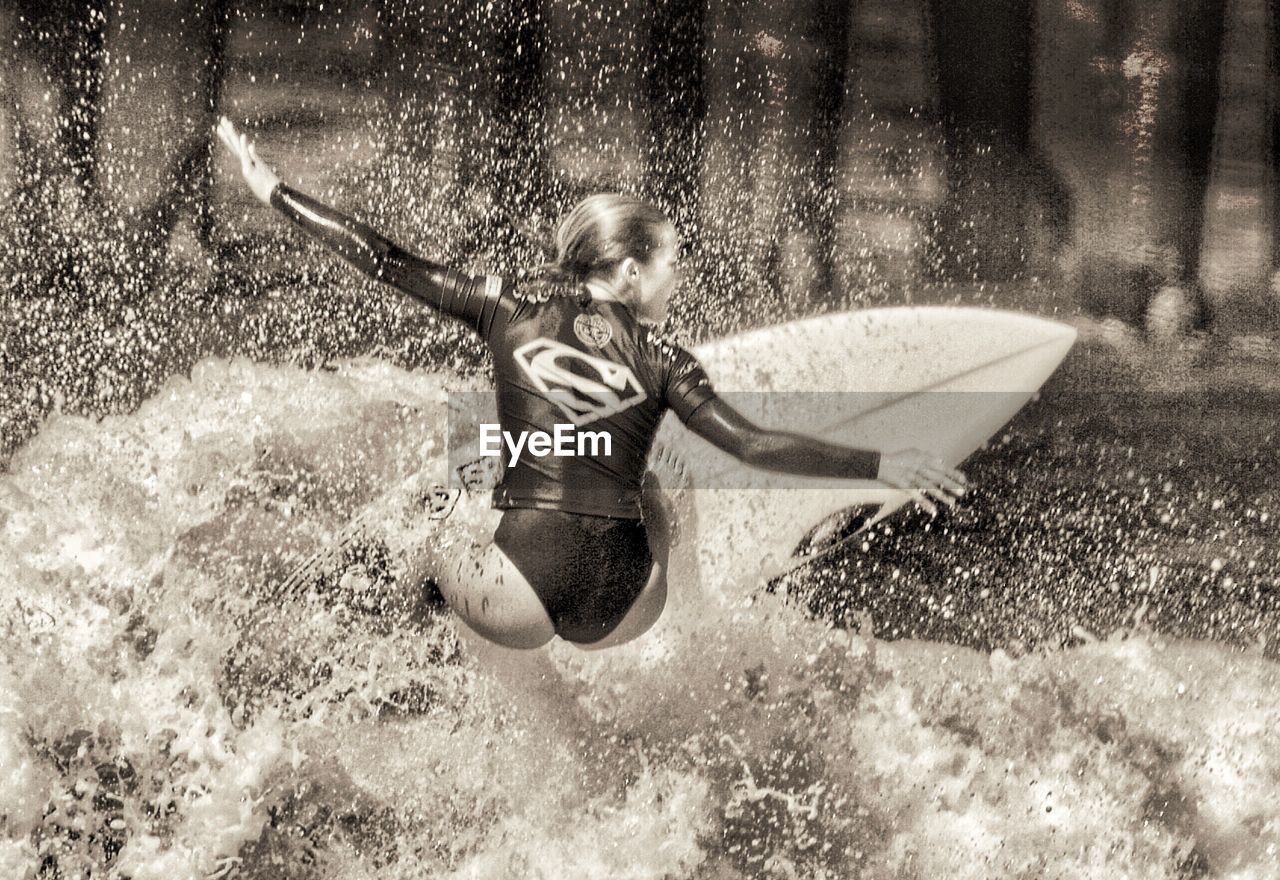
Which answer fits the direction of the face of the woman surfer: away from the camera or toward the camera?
away from the camera

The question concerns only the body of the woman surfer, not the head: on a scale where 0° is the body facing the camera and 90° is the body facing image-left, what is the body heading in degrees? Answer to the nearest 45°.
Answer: approximately 180°
